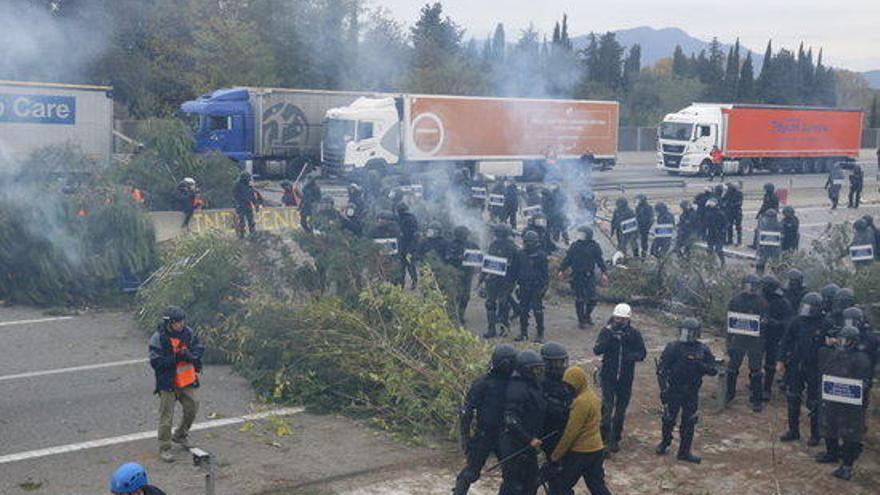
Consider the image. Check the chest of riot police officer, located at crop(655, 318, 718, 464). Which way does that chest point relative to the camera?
toward the camera

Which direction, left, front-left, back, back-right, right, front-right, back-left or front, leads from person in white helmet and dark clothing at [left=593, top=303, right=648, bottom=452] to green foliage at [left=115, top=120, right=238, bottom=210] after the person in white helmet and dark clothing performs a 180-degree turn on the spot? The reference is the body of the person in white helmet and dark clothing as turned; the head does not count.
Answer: front-left

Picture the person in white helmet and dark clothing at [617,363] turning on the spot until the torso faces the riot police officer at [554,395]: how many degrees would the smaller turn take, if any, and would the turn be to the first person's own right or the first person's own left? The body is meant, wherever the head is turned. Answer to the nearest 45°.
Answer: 0° — they already face them

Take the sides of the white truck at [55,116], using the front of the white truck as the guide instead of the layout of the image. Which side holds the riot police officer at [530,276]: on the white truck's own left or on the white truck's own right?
on the white truck's own left

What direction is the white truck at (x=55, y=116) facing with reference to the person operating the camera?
facing to the left of the viewer

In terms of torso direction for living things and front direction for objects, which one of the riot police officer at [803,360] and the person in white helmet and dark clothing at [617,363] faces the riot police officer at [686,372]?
the riot police officer at [803,360]

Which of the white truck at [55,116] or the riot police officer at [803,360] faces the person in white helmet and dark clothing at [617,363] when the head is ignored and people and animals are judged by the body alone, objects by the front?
the riot police officer at [803,360]

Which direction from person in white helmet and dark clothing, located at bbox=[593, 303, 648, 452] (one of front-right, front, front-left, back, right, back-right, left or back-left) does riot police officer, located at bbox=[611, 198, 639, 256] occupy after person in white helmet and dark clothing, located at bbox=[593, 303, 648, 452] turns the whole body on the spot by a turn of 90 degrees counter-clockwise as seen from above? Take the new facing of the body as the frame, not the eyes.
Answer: left

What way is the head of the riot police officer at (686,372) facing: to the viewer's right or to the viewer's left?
to the viewer's left

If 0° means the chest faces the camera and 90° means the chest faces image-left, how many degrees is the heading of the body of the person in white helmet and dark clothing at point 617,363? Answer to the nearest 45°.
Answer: approximately 0°

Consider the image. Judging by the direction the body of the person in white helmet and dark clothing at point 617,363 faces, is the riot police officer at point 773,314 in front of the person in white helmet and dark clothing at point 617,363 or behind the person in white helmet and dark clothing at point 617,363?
behind

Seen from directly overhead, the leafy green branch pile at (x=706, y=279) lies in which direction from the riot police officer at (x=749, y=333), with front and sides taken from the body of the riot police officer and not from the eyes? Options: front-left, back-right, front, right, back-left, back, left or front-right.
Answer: back

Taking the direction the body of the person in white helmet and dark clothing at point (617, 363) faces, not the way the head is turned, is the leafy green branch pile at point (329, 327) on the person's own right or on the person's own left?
on the person's own right
